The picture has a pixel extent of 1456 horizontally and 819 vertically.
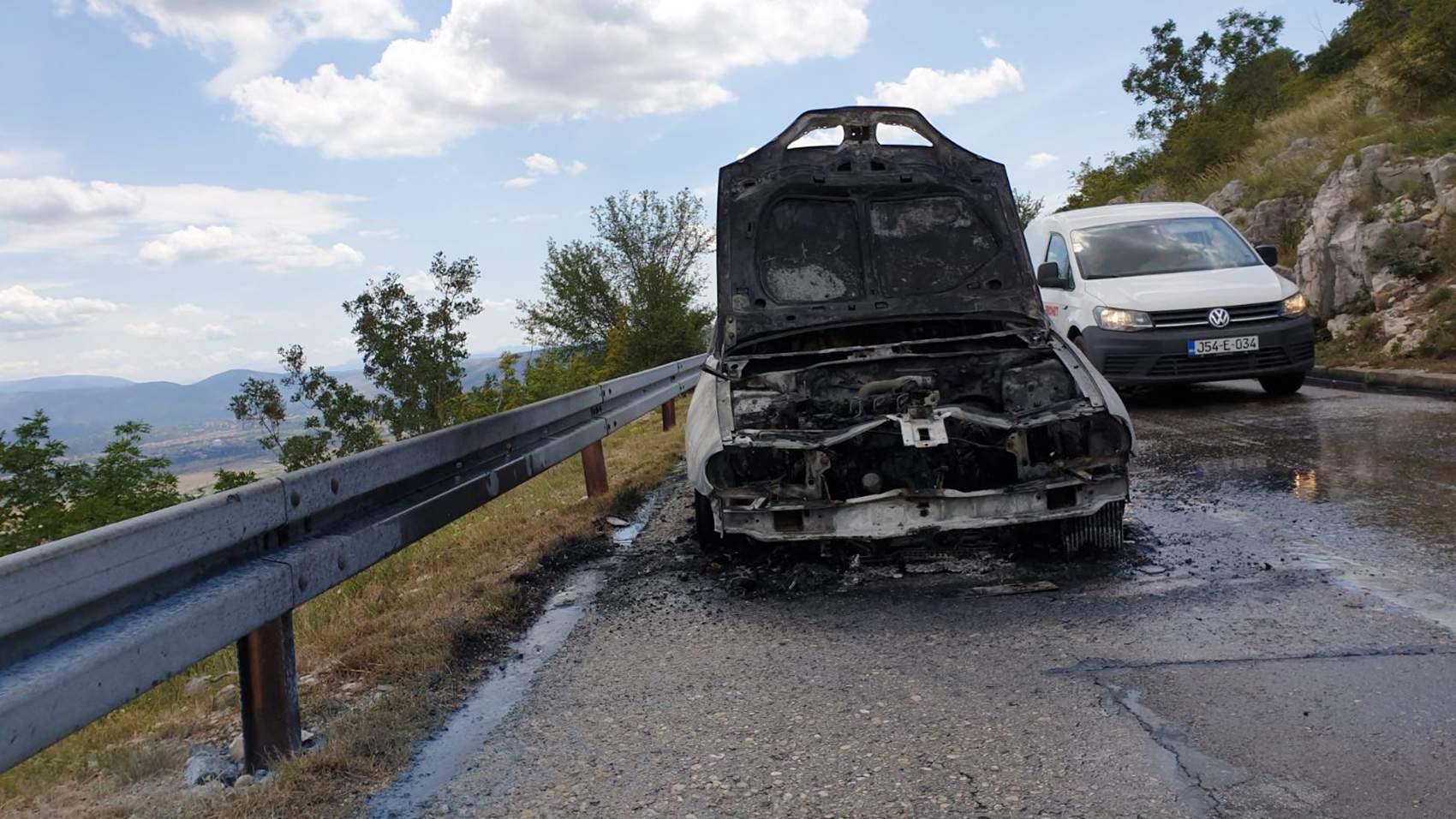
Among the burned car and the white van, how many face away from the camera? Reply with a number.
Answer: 0

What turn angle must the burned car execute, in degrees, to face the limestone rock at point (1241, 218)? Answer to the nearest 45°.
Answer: approximately 180°

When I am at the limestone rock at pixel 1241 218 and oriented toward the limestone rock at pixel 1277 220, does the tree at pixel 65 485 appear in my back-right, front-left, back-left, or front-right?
back-right

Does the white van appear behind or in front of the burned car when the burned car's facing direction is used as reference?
behind

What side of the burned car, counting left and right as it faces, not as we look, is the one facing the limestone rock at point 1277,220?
back

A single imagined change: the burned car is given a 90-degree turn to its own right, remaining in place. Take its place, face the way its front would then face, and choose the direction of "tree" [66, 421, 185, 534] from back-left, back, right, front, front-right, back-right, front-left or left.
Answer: front-right

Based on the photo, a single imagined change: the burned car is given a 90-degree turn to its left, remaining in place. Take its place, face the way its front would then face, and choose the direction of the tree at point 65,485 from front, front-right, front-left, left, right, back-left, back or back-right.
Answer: back-left

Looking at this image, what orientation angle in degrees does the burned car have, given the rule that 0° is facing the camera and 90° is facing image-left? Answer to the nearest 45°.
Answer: approximately 0°

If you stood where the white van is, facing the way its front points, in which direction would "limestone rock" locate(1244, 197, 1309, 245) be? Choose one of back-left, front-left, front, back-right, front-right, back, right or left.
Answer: back-left

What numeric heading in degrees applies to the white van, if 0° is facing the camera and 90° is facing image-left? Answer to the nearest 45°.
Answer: approximately 315°

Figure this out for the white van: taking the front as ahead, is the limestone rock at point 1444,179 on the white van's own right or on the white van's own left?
on the white van's own left

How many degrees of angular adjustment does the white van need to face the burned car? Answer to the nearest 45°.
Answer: approximately 45° to its right

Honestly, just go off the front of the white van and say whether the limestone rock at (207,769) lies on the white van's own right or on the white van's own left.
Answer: on the white van's own right
